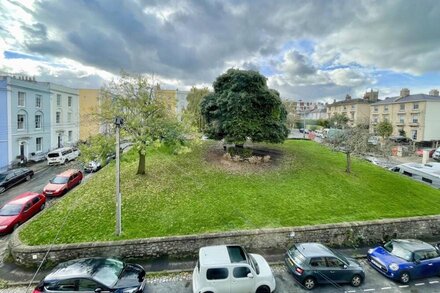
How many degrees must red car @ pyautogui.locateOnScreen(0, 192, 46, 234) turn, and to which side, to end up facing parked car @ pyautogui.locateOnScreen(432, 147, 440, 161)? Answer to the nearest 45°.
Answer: approximately 135° to its left

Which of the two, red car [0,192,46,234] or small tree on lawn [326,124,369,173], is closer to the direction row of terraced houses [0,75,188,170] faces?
the small tree on lawn

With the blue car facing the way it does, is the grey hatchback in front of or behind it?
in front

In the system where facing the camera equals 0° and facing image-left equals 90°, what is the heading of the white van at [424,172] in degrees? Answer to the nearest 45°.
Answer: approximately 135°

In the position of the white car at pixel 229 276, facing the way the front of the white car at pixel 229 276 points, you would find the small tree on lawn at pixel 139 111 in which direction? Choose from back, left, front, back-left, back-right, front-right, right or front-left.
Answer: back-left

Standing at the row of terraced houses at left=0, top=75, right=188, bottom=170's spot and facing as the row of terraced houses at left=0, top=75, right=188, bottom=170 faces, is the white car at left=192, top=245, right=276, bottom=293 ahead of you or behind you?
ahead

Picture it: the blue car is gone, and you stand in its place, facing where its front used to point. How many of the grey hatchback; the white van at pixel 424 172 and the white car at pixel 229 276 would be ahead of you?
2

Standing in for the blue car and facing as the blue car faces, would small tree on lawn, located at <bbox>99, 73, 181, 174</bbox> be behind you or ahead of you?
ahead

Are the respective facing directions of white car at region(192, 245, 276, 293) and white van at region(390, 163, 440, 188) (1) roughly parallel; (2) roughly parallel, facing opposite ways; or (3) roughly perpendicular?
roughly perpendicular

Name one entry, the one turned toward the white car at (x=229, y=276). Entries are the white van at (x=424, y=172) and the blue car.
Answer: the blue car

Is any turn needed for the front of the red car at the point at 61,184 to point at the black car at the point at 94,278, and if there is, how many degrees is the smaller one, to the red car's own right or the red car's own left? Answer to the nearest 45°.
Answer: approximately 45° to the red car's own left
